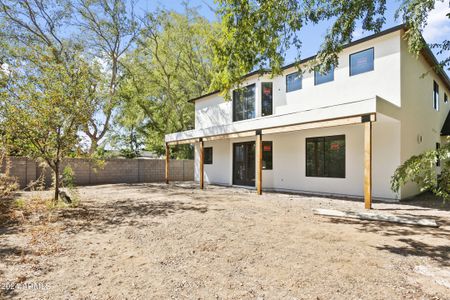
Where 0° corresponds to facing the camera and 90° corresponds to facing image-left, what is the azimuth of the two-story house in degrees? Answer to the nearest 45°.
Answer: approximately 45°

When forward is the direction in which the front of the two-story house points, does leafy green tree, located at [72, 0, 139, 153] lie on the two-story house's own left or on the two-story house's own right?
on the two-story house's own right

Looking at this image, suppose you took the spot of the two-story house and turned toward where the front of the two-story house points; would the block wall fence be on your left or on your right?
on your right

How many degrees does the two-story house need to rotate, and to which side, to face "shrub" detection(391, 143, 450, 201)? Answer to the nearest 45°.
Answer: approximately 45° to its left
